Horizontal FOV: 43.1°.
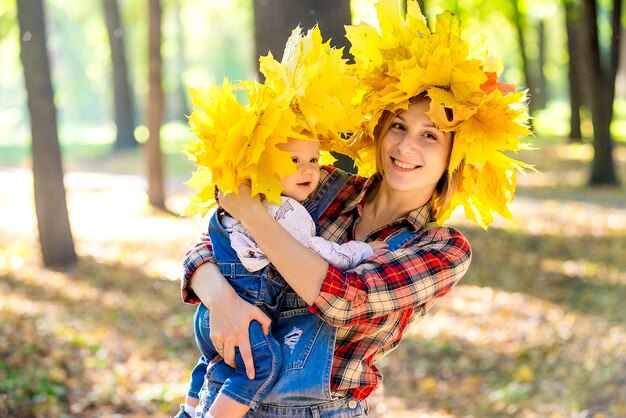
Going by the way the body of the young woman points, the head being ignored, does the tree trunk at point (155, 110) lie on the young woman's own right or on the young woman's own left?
on the young woman's own right

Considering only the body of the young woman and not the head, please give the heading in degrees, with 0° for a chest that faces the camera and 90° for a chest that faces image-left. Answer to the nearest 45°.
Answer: approximately 45°

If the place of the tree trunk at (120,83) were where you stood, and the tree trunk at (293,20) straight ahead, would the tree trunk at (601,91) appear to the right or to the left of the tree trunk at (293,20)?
left

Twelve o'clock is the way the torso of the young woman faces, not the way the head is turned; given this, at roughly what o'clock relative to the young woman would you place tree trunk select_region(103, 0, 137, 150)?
The tree trunk is roughly at 4 o'clock from the young woman.

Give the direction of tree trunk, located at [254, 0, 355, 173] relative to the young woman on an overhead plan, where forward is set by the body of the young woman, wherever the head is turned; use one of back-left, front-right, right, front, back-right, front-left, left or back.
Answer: back-right

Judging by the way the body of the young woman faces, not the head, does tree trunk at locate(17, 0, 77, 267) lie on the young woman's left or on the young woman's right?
on the young woman's right
